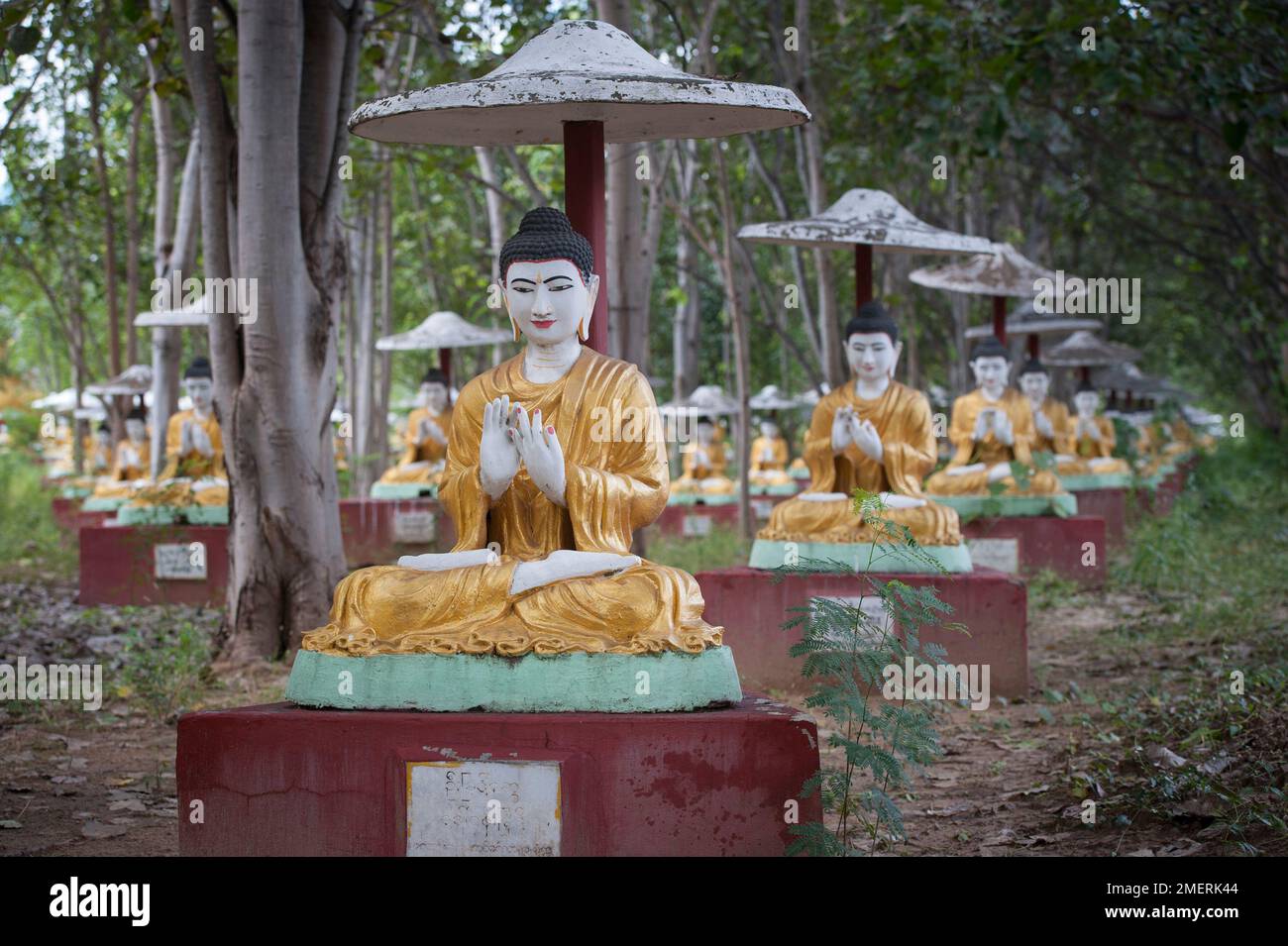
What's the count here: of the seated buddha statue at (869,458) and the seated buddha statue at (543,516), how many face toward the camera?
2

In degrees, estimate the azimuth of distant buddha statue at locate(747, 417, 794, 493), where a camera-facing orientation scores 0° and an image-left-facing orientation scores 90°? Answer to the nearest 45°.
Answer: approximately 0°

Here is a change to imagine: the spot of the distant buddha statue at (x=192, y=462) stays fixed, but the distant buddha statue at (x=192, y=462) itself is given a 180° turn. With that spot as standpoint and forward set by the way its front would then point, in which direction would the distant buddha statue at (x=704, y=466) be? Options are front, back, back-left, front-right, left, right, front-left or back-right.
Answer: front-right

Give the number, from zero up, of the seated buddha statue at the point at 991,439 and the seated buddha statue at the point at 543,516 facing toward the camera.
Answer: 2

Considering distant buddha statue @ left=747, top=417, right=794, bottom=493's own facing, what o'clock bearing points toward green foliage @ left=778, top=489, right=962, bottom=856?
The green foliage is roughly at 12 o'clock from the distant buddha statue.

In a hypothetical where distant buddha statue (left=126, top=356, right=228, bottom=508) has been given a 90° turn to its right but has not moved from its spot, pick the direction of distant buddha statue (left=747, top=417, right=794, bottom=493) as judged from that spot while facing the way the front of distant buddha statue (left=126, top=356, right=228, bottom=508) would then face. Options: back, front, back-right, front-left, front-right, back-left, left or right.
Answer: back-right

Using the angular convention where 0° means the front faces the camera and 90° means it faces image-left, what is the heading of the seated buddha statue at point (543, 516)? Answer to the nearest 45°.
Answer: approximately 0°

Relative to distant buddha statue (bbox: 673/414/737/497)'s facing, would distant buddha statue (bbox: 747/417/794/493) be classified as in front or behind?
behind

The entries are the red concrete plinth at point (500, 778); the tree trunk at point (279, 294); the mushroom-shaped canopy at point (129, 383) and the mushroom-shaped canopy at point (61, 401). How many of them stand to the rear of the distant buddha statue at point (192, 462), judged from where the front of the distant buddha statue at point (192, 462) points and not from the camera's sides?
2

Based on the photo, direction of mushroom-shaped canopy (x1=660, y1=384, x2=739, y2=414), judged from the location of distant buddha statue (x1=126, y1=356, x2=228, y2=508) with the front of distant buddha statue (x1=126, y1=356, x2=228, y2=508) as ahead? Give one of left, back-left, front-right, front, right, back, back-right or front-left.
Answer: back-left
